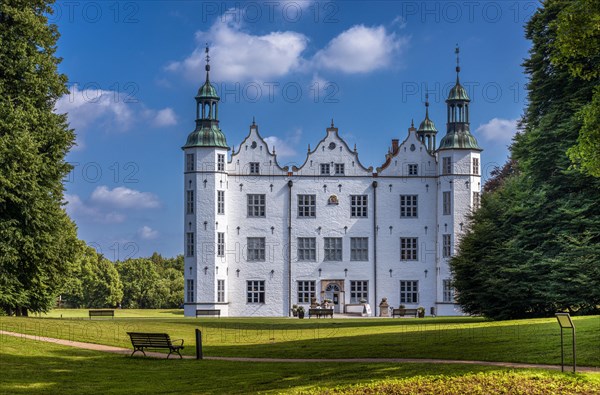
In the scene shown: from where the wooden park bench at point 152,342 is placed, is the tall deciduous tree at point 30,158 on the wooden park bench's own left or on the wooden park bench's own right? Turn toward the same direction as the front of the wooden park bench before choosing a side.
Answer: on the wooden park bench's own left

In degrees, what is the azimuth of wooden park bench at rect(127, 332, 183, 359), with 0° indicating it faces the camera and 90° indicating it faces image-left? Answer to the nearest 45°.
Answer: approximately 225°

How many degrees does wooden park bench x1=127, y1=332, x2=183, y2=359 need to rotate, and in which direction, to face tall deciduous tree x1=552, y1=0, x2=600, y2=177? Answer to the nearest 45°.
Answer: approximately 90° to its right

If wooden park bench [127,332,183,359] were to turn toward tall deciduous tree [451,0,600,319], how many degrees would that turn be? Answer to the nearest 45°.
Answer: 0° — it already faces it
